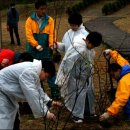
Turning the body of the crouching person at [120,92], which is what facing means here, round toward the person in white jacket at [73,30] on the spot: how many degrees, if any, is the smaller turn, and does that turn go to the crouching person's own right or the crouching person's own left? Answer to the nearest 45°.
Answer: approximately 45° to the crouching person's own right

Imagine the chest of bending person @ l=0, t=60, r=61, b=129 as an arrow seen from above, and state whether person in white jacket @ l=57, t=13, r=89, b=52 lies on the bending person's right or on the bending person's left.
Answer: on the bending person's left

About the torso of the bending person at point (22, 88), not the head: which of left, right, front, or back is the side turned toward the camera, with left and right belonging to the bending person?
right

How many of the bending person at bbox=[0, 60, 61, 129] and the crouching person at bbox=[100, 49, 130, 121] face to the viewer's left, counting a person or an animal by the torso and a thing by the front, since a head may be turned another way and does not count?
1

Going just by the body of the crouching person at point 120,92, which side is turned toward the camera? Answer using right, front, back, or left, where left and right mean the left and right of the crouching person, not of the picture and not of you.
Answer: left

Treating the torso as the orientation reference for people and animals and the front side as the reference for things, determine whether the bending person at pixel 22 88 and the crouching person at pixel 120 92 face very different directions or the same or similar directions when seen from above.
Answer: very different directions
